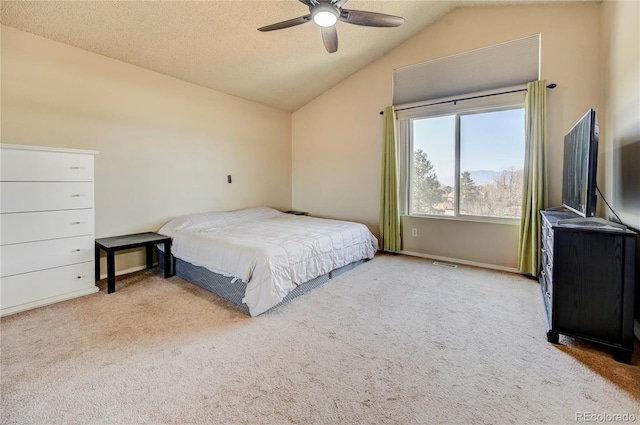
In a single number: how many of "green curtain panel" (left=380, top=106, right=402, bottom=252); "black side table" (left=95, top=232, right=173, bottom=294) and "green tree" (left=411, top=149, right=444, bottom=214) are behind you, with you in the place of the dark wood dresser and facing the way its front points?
0

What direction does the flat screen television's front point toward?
to the viewer's left

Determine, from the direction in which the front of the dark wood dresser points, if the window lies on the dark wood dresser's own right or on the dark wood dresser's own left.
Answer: on the dark wood dresser's own right

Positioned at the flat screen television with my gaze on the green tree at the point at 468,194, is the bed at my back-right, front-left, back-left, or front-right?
front-left

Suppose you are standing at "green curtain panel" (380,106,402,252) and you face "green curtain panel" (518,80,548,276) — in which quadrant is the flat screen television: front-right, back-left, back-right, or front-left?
front-right

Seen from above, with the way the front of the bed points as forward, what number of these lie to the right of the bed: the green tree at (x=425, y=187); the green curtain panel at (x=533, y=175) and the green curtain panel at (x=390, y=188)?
0

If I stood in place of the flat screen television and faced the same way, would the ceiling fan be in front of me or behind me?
in front

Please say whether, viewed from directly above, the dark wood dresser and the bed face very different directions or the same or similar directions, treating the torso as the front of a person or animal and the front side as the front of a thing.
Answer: very different directions

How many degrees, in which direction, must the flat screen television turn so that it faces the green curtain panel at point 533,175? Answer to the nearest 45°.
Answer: approximately 90° to its right

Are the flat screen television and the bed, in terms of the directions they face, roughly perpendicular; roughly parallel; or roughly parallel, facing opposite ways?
roughly parallel, facing opposite ways

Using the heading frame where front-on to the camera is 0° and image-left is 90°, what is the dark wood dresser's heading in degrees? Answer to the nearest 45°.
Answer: approximately 90°

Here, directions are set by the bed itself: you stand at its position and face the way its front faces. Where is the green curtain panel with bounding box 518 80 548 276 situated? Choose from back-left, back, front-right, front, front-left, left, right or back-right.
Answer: front-left

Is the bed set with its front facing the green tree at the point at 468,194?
no

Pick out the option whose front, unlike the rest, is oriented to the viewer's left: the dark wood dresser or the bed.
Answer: the dark wood dresser
